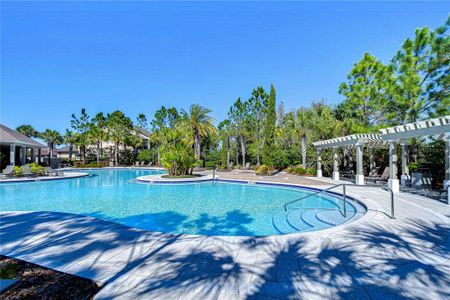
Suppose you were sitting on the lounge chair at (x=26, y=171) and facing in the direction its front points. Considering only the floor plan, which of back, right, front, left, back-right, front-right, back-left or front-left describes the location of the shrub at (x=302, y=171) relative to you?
front

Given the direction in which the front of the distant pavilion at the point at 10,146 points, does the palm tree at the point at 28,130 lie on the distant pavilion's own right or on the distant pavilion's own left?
on the distant pavilion's own left

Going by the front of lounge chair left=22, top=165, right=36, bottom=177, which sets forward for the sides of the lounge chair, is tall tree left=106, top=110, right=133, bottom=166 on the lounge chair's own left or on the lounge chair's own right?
on the lounge chair's own left

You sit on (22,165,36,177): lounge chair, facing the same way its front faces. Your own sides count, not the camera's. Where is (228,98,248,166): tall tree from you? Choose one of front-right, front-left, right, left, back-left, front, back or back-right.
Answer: front-left

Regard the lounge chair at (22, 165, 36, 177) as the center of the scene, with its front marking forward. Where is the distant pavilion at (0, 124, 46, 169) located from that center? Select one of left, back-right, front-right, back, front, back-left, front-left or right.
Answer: back-left

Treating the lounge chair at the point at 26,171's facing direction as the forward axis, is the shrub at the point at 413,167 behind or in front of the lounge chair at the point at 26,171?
in front

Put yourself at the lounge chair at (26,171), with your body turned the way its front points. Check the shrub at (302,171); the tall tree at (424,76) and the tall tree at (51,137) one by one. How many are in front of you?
2

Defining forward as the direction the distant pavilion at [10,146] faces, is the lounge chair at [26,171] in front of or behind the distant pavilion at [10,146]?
in front

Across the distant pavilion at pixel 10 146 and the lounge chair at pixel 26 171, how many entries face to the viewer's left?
0

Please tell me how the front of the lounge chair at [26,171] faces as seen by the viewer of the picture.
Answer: facing the viewer and to the right of the viewer

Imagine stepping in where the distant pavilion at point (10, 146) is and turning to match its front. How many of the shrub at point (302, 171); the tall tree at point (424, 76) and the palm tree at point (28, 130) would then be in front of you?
2

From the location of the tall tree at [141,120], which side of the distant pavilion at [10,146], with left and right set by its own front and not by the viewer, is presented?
left

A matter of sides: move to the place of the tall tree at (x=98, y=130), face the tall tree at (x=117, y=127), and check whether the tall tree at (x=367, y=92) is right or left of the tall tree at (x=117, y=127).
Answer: right

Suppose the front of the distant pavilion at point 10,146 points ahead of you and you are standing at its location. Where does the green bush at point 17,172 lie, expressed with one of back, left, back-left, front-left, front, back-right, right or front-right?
front-right

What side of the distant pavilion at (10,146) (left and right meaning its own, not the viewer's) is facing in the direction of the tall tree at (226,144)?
front

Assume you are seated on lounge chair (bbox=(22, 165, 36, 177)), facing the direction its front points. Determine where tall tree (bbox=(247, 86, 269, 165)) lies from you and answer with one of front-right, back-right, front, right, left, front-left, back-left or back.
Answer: front-left

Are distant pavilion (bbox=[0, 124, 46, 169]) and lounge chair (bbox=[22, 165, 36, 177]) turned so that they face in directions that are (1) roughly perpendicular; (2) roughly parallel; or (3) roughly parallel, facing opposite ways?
roughly parallel
